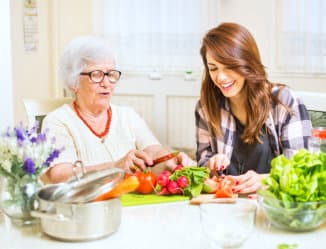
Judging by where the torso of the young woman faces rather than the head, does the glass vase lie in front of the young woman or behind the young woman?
in front

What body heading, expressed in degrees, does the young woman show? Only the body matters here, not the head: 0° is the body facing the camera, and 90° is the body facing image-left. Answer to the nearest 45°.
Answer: approximately 45°

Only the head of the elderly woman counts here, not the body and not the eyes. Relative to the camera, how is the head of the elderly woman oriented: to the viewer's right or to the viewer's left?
to the viewer's right

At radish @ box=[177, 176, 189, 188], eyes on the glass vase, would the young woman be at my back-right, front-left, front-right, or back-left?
back-right

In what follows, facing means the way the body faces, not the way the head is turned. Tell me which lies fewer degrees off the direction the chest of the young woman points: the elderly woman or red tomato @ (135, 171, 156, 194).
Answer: the red tomato

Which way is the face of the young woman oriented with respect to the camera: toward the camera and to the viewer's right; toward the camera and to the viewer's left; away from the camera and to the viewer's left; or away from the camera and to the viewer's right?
toward the camera and to the viewer's left

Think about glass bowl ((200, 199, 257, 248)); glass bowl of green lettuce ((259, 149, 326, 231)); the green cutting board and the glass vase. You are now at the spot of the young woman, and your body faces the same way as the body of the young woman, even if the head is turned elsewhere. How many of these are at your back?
0

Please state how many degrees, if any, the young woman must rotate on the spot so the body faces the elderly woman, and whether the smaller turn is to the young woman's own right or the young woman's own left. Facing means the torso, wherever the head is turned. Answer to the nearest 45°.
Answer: approximately 45° to the young woman's own right

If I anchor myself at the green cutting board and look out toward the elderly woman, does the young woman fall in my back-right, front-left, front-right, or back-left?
front-right

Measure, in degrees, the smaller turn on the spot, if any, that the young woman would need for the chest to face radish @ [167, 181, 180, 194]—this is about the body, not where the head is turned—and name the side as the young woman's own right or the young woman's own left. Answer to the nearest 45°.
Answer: approximately 45° to the young woman's own right

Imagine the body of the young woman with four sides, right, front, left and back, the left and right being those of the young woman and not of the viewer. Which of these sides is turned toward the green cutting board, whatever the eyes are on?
front

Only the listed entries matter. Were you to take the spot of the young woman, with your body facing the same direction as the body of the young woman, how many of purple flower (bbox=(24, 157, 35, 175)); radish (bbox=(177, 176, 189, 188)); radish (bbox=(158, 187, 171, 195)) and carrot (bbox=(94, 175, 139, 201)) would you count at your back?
0

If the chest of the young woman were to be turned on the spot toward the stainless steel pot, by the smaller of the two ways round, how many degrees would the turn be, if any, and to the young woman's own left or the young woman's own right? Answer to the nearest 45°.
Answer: approximately 45° to the young woman's own right

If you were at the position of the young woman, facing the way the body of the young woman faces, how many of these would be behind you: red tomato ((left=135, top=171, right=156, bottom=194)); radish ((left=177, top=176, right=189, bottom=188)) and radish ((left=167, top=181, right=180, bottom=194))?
0
